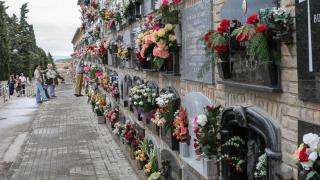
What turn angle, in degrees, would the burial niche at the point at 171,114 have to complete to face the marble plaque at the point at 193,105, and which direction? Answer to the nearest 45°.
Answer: approximately 45° to its left

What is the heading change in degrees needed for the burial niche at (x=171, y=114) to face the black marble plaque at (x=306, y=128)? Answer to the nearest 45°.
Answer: approximately 45° to its left

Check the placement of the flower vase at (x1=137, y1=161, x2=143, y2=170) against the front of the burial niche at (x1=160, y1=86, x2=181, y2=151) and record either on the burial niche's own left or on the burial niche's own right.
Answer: on the burial niche's own right

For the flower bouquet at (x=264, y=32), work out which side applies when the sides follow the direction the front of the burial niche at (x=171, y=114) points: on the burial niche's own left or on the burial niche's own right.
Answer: on the burial niche's own left

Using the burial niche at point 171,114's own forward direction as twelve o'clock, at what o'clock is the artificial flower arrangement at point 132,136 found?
The artificial flower arrangement is roughly at 4 o'clock from the burial niche.

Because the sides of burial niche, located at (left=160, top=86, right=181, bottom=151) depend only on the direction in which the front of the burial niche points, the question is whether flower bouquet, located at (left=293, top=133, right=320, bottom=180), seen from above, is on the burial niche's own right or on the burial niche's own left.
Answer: on the burial niche's own left

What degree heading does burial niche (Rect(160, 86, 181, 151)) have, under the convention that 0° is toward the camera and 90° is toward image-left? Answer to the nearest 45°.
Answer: approximately 45°
